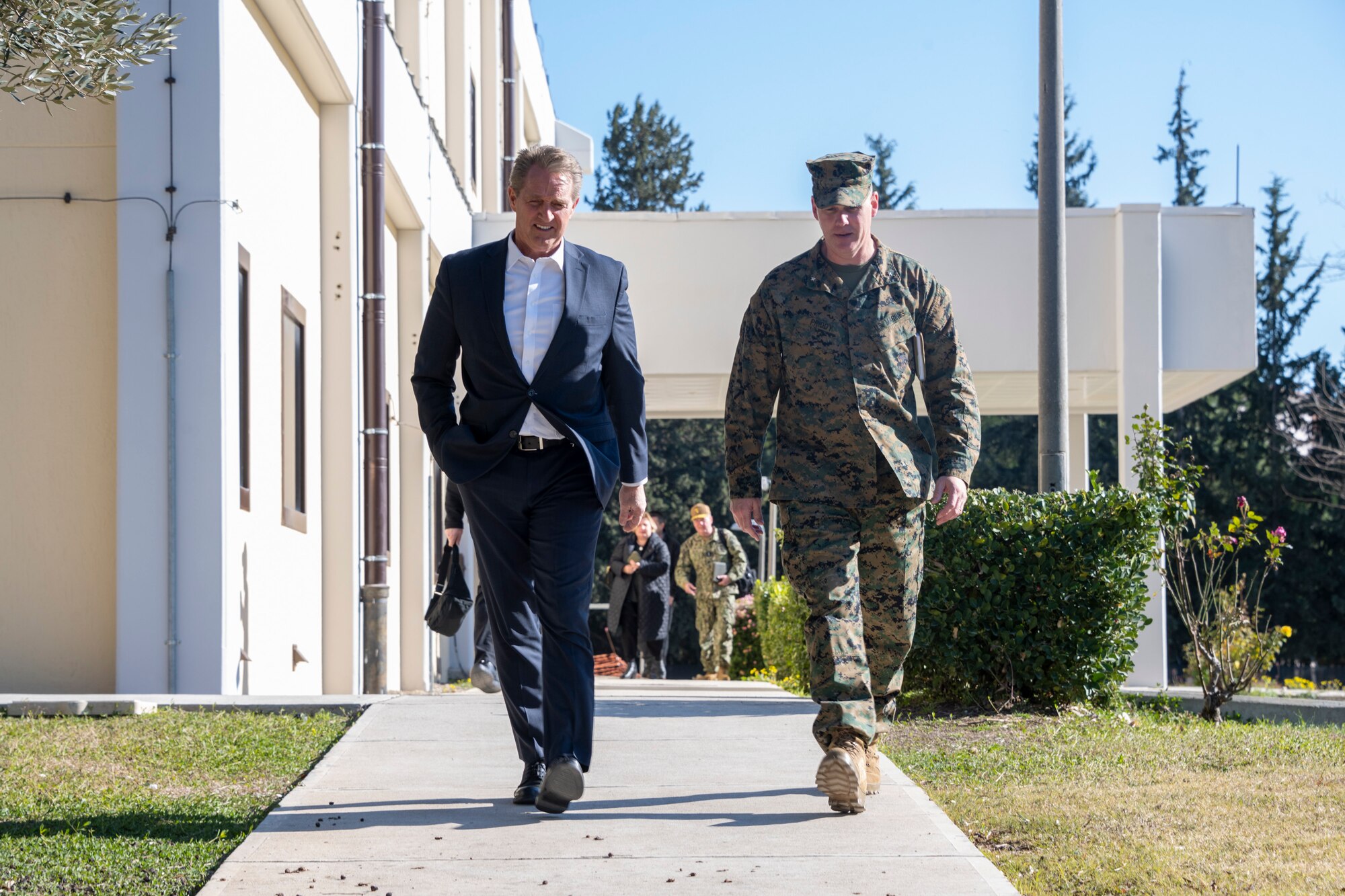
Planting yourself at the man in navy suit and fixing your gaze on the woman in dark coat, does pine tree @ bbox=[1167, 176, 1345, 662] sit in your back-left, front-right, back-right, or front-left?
front-right

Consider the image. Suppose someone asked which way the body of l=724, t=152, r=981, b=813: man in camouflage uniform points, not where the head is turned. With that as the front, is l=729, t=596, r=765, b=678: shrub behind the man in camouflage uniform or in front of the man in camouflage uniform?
behind

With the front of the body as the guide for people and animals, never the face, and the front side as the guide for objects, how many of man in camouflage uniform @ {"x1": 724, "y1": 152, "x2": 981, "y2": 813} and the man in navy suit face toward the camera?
2

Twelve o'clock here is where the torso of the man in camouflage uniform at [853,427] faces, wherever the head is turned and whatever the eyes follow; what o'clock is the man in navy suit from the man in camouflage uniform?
The man in navy suit is roughly at 2 o'clock from the man in camouflage uniform.

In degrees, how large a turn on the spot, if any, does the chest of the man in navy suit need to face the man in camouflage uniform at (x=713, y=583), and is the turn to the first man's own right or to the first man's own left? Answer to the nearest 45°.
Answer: approximately 180°

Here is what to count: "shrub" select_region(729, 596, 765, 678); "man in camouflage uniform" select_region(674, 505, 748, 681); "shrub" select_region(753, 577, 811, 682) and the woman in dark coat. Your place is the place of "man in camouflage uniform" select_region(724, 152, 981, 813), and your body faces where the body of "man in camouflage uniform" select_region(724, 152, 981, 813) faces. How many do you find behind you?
4

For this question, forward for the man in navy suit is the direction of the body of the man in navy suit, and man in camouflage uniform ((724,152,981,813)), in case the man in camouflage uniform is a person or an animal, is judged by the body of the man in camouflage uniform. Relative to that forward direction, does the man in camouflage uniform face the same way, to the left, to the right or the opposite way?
the same way

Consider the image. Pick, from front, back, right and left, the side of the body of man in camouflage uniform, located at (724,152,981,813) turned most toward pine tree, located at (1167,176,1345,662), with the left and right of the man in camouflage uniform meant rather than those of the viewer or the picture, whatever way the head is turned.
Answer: back

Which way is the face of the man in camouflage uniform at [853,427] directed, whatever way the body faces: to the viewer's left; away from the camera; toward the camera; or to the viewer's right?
toward the camera

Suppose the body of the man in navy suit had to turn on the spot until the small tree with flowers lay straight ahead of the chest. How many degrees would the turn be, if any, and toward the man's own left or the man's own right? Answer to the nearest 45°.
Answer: approximately 135° to the man's own left

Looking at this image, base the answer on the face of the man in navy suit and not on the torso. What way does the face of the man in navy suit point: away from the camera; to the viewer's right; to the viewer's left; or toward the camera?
toward the camera

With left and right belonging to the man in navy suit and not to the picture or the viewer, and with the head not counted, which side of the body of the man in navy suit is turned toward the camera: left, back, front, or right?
front

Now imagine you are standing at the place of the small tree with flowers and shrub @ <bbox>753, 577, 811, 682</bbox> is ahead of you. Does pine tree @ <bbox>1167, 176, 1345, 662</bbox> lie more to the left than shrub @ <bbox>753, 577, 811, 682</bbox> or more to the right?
right

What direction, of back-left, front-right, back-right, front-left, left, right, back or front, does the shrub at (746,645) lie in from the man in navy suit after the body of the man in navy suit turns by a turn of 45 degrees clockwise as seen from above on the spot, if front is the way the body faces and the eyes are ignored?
back-right

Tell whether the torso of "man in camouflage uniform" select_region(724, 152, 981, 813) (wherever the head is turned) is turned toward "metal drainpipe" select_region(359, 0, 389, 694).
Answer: no

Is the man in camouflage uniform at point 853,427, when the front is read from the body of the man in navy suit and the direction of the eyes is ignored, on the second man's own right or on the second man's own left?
on the second man's own left

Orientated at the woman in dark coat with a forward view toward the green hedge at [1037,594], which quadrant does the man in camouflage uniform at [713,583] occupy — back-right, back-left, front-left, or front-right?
front-left

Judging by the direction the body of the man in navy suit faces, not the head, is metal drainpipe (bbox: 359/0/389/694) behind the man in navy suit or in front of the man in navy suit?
behind

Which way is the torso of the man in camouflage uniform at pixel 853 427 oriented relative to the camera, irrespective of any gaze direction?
toward the camera
